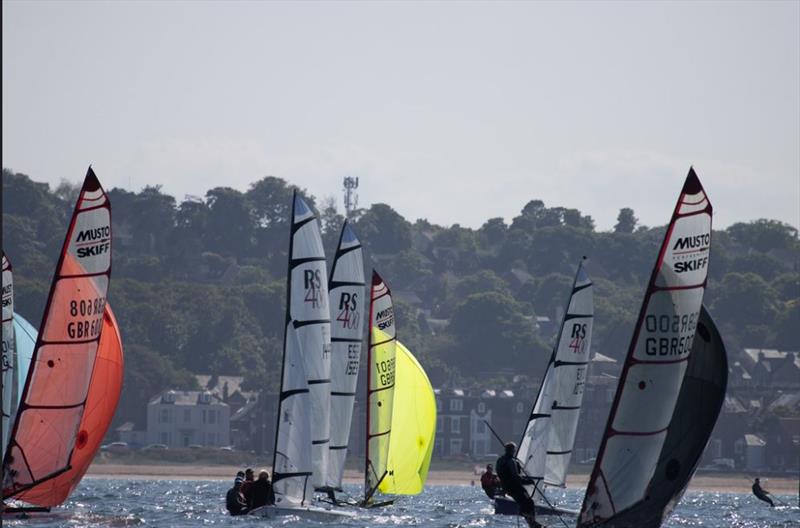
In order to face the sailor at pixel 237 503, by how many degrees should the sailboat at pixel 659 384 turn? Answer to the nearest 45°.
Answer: approximately 90° to its left

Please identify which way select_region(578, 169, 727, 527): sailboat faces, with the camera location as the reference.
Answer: facing away from the viewer and to the right of the viewer
